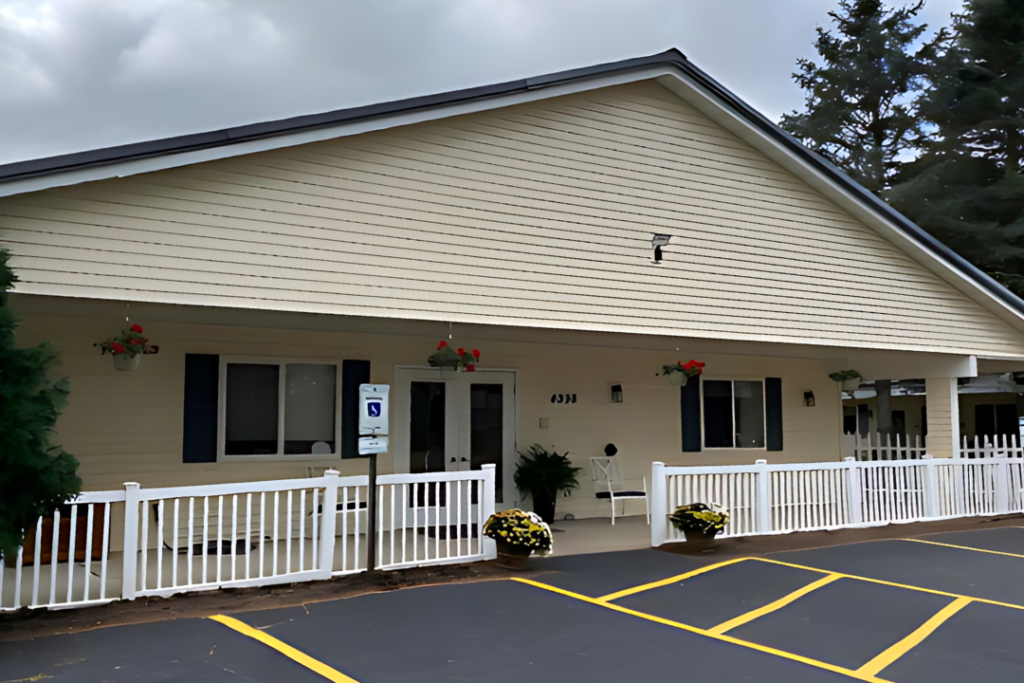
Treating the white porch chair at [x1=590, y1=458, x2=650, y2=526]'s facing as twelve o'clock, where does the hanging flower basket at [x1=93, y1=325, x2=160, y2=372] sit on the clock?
The hanging flower basket is roughly at 3 o'clock from the white porch chair.

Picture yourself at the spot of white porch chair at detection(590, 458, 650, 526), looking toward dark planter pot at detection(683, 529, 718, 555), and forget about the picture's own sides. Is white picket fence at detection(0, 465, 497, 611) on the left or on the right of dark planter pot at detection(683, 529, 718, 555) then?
right

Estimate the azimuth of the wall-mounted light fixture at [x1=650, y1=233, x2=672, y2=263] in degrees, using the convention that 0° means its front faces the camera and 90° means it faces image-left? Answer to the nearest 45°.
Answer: approximately 315°

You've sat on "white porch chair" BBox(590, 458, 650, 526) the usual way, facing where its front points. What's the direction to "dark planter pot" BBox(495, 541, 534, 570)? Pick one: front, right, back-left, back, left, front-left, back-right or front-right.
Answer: front-right

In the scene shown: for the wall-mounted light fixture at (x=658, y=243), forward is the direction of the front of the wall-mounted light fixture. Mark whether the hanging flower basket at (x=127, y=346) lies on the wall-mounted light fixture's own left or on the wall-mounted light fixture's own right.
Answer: on the wall-mounted light fixture's own right

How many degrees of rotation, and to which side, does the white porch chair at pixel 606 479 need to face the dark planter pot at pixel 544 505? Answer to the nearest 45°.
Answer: approximately 90° to its right

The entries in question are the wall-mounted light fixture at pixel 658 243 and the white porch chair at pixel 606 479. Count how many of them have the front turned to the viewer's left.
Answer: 0

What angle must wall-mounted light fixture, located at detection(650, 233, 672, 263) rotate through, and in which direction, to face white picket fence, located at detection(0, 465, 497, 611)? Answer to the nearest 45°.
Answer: approximately 90° to its right

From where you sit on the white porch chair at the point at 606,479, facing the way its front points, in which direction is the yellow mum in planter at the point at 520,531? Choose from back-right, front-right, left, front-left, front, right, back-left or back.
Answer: front-right

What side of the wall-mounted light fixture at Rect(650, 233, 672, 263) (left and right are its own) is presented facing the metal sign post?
right
